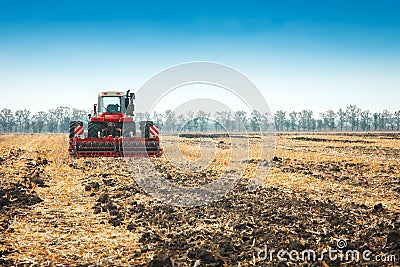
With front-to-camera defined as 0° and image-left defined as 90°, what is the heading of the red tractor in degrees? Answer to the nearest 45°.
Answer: approximately 180°
